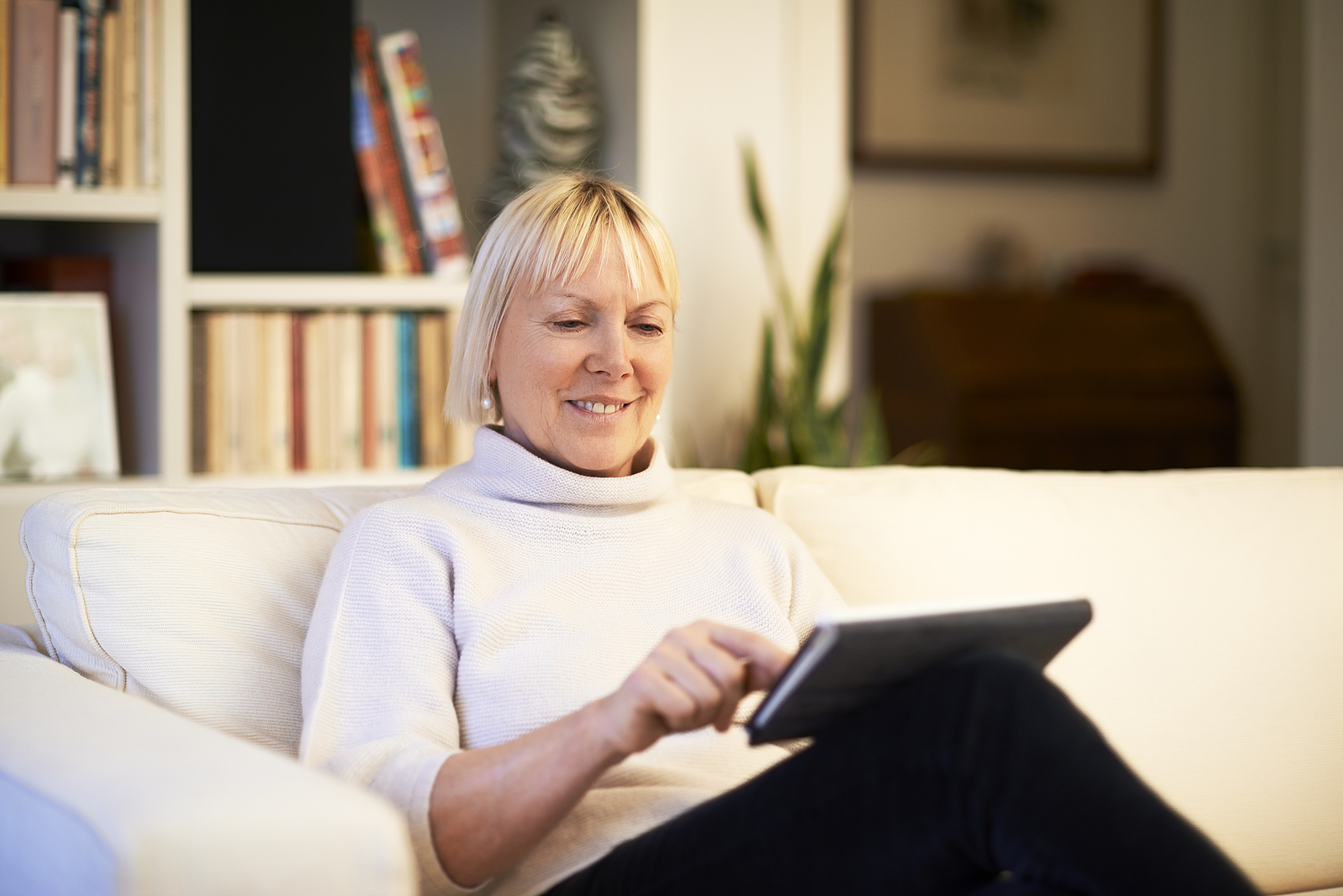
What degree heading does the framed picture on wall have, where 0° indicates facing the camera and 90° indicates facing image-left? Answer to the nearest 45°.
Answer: approximately 0°
